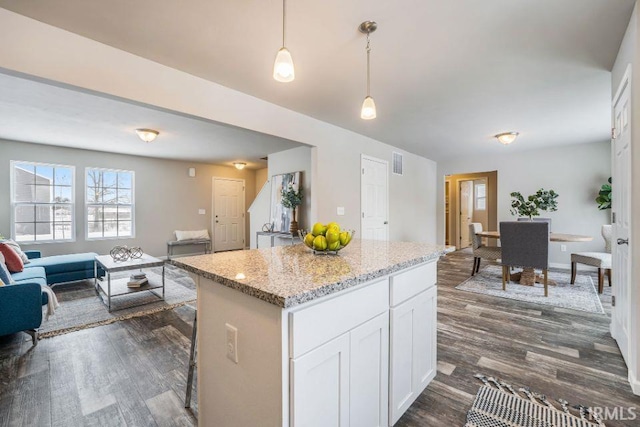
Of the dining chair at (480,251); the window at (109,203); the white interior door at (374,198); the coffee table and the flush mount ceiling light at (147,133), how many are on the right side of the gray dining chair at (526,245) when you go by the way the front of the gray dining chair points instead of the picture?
0

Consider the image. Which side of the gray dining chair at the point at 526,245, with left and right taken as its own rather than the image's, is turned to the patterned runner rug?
back

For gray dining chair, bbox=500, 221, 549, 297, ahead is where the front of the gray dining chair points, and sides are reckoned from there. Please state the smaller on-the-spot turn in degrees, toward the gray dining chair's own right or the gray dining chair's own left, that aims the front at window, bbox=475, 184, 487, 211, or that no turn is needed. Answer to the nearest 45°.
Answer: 0° — it already faces it

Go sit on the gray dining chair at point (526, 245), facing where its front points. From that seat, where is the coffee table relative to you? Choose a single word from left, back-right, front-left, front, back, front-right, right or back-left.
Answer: back-left

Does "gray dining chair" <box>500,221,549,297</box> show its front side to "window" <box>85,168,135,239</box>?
no

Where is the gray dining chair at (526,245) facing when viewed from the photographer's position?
facing away from the viewer

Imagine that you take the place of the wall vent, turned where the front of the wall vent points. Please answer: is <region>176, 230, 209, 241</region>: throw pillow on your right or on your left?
on your right

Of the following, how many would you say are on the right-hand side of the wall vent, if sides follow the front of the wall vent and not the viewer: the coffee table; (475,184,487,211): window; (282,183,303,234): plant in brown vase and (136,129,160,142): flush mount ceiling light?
3

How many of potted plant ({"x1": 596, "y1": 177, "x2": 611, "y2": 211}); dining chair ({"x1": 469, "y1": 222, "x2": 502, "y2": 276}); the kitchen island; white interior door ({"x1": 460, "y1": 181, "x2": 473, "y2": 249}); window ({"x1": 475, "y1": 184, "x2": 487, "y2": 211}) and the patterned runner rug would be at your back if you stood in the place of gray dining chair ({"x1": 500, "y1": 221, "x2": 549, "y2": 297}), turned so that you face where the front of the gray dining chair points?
2

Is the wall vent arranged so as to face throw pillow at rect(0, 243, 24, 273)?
no

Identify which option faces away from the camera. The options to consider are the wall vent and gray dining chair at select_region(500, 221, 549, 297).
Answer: the gray dining chair

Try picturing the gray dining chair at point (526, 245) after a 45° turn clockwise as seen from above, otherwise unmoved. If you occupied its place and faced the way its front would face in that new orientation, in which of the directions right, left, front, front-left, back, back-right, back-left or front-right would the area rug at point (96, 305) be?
back

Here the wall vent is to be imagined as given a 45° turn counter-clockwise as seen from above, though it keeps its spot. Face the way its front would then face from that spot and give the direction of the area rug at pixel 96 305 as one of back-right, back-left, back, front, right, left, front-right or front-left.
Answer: back-right

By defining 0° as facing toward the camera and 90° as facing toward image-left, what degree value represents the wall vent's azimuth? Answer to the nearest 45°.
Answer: approximately 315°

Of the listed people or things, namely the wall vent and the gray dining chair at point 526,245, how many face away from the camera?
1
